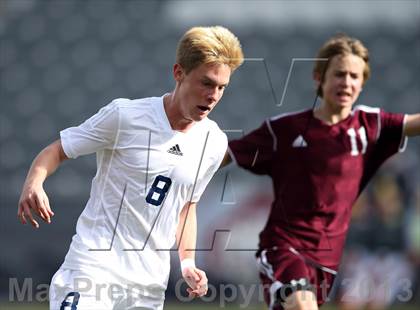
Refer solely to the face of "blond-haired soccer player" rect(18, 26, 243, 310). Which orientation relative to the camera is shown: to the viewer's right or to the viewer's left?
to the viewer's right

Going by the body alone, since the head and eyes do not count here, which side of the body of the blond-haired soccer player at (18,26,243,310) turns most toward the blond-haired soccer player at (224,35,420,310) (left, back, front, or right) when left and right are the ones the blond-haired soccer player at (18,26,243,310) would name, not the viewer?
left

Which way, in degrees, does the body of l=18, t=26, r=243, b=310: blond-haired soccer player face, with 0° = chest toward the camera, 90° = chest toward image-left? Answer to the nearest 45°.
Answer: approximately 315°
